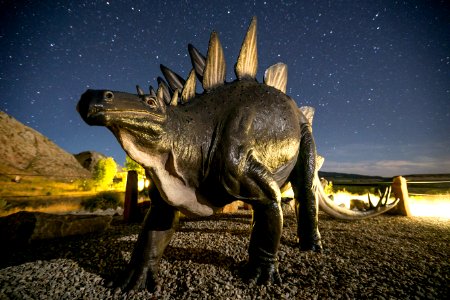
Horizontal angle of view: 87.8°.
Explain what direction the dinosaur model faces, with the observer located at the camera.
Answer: facing the viewer and to the left of the viewer

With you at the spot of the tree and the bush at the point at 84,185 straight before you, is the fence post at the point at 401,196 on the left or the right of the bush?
left

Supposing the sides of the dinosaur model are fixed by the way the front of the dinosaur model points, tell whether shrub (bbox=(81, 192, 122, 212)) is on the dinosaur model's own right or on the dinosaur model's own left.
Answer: on the dinosaur model's own right

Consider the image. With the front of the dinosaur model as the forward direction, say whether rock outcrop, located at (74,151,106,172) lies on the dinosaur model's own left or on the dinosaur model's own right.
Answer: on the dinosaur model's own right

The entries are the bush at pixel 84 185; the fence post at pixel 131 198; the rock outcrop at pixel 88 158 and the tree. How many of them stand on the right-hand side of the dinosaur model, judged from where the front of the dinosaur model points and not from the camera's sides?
4

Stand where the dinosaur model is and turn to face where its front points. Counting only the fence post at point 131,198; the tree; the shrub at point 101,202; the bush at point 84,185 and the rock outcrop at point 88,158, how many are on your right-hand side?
5

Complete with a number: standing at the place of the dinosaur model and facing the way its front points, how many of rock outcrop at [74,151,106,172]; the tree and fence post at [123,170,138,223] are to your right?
3

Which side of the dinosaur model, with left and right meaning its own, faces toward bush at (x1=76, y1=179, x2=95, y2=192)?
right

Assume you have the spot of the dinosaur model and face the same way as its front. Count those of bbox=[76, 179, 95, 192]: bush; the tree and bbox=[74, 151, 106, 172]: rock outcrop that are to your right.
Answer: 3

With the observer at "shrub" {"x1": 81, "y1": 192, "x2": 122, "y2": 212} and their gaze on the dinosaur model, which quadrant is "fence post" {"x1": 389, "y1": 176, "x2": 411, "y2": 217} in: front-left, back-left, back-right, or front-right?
front-left

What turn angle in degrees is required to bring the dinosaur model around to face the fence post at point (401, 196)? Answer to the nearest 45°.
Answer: approximately 180°

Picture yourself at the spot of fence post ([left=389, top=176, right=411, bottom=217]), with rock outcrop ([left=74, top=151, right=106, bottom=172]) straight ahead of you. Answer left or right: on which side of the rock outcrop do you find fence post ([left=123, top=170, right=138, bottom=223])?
left

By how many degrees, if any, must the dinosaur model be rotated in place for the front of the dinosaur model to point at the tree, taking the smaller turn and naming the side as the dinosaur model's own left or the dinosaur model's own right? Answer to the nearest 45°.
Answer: approximately 90° to the dinosaur model's own right
